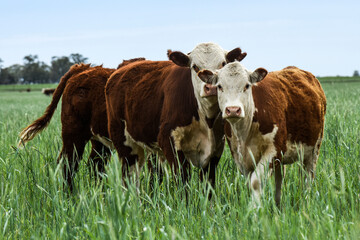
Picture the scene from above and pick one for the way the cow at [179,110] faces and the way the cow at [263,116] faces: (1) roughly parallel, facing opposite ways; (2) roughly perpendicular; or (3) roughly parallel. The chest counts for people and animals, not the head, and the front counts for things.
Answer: roughly perpendicular

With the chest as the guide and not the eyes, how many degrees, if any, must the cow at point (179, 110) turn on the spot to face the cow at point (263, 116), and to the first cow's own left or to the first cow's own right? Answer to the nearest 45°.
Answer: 0° — it already faces it

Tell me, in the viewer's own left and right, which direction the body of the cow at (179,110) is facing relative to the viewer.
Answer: facing the viewer and to the right of the viewer

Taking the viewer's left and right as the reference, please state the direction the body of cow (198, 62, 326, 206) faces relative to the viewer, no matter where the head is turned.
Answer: facing the viewer and to the left of the viewer

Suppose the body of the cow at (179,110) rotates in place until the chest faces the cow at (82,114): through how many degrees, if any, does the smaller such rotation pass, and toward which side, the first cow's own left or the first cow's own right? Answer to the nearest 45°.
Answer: approximately 180°

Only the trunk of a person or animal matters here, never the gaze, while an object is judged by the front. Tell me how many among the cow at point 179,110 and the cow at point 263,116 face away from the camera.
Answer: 0

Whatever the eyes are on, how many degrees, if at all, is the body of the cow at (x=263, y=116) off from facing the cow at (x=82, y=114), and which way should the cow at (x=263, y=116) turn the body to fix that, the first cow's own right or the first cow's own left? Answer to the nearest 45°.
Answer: approximately 90° to the first cow's own right
